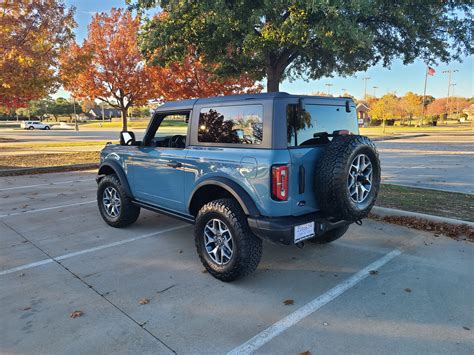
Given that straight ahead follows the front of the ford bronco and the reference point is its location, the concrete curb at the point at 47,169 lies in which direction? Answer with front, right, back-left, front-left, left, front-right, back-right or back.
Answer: front

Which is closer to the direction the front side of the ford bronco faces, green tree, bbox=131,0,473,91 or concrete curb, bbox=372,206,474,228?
the green tree

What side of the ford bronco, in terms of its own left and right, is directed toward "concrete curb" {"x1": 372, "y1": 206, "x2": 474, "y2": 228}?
right

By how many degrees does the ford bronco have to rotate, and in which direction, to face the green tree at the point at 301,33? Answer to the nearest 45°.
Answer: approximately 45° to its right

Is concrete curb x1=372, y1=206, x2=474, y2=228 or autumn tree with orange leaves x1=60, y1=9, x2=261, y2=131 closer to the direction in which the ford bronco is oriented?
the autumn tree with orange leaves

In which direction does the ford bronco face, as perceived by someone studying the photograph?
facing away from the viewer and to the left of the viewer

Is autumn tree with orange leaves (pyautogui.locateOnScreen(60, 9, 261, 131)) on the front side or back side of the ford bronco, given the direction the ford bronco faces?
on the front side

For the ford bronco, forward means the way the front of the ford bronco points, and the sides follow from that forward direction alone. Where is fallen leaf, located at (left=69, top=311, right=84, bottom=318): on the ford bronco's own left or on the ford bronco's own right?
on the ford bronco's own left

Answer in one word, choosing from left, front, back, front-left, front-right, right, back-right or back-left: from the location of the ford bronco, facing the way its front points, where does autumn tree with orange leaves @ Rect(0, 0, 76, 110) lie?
front

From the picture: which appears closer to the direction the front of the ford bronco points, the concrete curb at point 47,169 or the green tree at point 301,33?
the concrete curb
